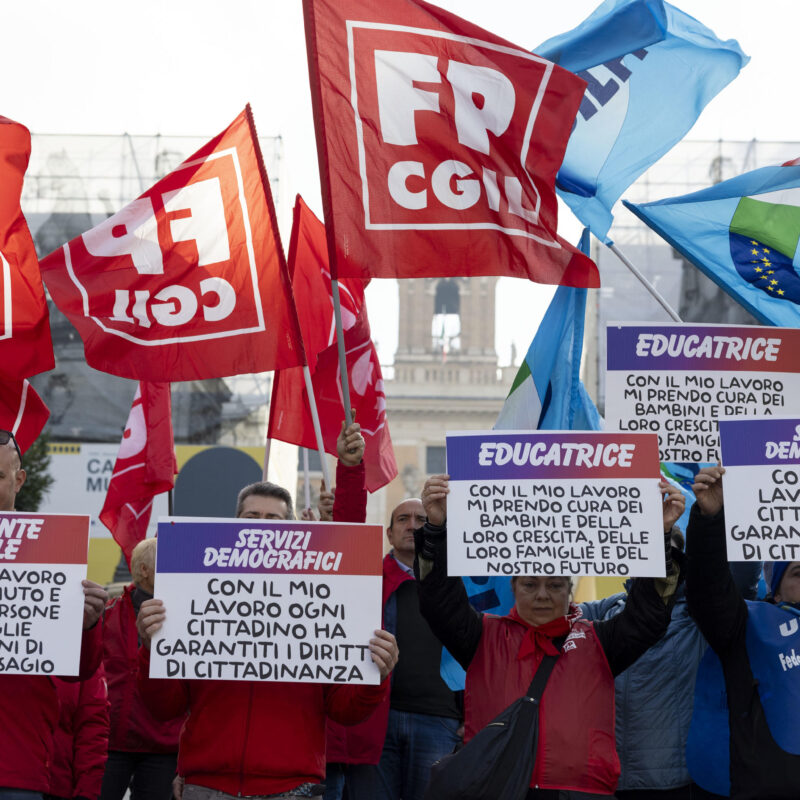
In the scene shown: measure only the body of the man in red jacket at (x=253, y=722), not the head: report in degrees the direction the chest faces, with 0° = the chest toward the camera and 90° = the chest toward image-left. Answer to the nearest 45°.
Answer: approximately 0°

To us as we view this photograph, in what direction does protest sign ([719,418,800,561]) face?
facing the viewer

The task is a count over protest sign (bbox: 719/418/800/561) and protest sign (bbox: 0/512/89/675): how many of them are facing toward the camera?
2

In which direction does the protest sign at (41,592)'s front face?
toward the camera

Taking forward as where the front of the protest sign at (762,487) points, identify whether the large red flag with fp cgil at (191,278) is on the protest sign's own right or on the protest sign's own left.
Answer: on the protest sign's own right

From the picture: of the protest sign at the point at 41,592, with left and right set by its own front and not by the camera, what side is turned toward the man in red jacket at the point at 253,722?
left

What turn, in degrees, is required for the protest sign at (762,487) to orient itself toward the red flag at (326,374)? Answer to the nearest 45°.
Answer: approximately 135° to its right

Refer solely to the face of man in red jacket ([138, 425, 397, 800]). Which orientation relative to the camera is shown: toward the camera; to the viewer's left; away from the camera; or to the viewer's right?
toward the camera

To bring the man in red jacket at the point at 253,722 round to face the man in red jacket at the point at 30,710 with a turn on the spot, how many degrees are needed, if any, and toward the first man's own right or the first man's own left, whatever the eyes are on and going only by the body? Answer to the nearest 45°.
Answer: approximately 90° to the first man's own right

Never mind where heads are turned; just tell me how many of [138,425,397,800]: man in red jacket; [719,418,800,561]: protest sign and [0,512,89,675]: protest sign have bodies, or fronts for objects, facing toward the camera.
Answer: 3

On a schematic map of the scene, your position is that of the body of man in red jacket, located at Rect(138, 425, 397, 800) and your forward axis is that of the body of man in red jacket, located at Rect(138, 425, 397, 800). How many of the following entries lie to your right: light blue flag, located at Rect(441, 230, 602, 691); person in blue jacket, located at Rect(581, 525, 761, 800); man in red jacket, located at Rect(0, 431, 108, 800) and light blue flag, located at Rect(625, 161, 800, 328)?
1

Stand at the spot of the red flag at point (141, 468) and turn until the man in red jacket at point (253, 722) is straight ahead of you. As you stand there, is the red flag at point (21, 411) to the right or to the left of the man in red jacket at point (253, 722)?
right
